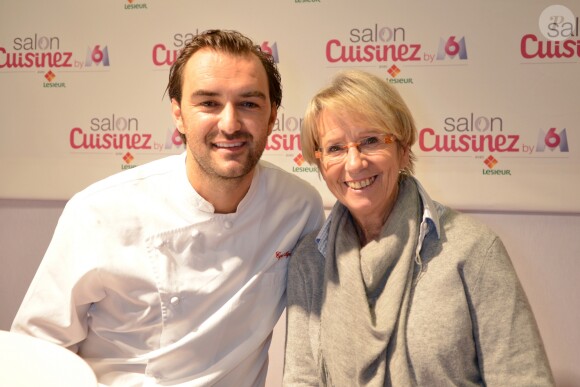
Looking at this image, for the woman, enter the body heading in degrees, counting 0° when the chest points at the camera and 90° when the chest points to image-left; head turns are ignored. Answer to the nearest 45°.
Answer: approximately 45°
